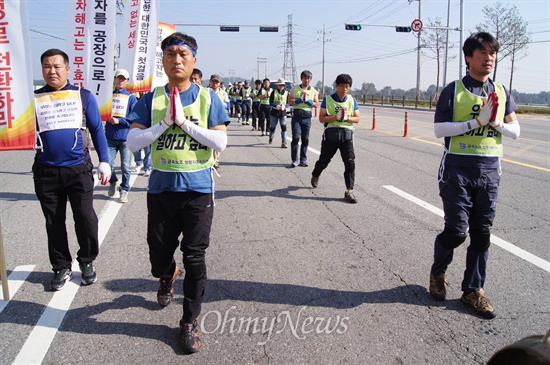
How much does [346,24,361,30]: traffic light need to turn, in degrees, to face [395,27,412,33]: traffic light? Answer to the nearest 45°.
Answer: approximately 90° to its left

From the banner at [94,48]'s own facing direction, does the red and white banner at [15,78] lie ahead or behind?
ahead

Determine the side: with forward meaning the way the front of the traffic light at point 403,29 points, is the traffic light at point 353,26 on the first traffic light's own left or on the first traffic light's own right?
on the first traffic light's own right

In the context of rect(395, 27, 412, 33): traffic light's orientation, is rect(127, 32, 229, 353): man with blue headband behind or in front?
in front

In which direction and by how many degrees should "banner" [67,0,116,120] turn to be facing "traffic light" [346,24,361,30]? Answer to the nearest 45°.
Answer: approximately 135° to its left

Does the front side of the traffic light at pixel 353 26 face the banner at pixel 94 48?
yes

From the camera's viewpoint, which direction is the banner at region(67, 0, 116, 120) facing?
toward the camera

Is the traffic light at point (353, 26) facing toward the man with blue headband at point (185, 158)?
yes

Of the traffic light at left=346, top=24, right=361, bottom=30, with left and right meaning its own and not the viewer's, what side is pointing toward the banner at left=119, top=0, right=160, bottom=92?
front

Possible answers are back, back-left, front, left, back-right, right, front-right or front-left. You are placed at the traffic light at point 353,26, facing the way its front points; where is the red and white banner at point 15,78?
front

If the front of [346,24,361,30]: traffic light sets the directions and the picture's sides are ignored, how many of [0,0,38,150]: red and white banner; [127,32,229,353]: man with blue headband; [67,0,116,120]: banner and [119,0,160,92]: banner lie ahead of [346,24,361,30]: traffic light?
4

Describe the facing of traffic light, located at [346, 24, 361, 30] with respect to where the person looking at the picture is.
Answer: facing the viewer
